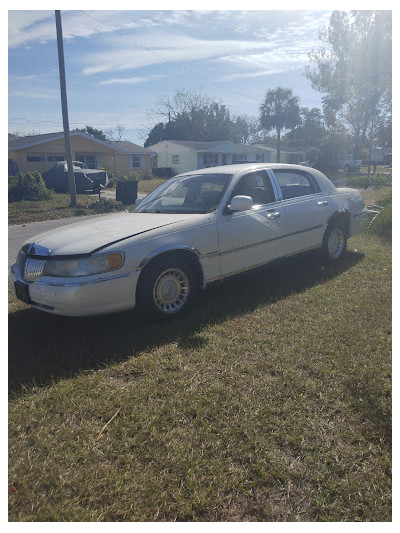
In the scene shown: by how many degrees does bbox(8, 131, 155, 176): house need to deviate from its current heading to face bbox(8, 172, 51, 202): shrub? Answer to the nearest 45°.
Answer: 0° — it already faces it

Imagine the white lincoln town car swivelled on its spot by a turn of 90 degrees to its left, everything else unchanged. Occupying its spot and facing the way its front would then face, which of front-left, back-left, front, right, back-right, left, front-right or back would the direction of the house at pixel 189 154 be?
back-left

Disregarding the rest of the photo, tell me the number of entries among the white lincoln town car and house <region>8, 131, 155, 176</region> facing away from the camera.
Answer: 0

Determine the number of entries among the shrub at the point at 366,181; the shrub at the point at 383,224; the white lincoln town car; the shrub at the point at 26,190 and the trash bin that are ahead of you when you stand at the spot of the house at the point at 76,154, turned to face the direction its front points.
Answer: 5

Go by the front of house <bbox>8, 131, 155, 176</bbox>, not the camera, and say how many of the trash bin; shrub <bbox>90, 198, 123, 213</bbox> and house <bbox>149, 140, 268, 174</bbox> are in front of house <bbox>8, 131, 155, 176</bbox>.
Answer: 2

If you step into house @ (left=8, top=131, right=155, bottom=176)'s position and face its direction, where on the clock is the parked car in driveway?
The parked car in driveway is roughly at 12 o'clock from the house.

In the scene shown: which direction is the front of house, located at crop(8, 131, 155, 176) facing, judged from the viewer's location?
facing the viewer

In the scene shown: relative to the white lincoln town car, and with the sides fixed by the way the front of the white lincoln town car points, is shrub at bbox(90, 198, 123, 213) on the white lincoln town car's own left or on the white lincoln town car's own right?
on the white lincoln town car's own right

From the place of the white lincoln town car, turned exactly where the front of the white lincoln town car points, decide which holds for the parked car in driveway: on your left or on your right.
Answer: on your right

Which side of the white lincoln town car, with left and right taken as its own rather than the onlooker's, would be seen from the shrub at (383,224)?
back

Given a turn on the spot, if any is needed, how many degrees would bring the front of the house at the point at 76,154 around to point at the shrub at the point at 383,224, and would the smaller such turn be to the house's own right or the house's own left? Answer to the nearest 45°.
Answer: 0° — it already faces it

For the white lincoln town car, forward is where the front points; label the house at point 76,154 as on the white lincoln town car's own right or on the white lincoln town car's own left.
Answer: on the white lincoln town car's own right

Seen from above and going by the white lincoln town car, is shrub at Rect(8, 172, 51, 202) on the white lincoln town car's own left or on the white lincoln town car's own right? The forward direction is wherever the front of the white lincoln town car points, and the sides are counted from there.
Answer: on the white lincoln town car's own right

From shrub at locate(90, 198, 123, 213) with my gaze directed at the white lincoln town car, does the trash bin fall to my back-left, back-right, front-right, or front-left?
back-left

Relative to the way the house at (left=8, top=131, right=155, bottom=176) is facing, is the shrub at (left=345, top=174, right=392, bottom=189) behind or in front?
in front
